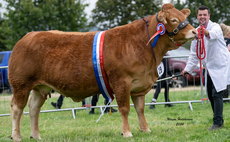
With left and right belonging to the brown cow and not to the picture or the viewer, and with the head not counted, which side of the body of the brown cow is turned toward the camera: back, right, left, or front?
right

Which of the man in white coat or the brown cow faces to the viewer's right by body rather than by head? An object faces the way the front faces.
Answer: the brown cow

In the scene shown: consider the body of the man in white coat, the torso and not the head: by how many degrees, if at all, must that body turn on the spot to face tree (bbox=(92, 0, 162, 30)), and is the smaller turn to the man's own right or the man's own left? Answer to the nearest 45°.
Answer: approximately 135° to the man's own right

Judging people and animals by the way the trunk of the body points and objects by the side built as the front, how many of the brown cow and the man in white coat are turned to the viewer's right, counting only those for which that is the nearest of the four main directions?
1

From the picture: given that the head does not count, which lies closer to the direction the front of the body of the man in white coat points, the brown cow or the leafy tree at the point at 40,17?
the brown cow

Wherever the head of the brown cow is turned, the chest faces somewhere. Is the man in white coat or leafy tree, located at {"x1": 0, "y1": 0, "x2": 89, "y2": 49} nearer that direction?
the man in white coat

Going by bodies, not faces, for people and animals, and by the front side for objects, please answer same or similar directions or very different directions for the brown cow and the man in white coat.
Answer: very different directions

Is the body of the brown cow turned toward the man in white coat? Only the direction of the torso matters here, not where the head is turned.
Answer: yes

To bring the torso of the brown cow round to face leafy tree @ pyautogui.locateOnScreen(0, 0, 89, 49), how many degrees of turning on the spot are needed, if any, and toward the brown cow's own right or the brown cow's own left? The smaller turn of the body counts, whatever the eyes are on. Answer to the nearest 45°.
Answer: approximately 90° to the brown cow's own left

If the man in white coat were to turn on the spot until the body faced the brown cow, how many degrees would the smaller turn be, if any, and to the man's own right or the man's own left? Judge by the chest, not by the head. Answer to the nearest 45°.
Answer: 0° — they already face it

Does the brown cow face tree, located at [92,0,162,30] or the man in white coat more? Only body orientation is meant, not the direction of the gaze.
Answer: the man in white coat
